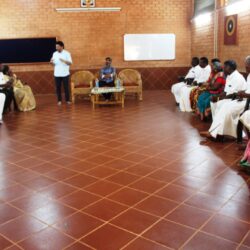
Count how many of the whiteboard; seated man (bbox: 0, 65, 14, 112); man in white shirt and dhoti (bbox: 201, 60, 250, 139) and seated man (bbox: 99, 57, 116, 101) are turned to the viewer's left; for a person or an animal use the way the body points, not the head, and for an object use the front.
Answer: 1

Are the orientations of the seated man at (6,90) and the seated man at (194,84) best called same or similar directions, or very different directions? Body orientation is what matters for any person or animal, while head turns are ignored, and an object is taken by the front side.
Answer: very different directions

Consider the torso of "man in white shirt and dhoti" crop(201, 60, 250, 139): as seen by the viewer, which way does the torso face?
to the viewer's left

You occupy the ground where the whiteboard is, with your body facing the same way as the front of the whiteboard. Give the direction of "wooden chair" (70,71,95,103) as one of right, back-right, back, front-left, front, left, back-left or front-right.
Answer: front-right

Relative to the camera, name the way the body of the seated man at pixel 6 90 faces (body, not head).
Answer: to the viewer's right

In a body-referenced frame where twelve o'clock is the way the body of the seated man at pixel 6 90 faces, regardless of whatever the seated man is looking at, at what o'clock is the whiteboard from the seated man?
The whiteboard is roughly at 11 o'clock from the seated man.

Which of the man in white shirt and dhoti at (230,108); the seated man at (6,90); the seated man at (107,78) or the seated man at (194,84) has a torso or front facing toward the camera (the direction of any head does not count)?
the seated man at (107,78)

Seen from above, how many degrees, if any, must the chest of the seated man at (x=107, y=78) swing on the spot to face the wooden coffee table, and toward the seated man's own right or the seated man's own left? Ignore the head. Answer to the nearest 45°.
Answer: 0° — they already face it

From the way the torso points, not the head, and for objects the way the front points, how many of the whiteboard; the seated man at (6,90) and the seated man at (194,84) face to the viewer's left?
1

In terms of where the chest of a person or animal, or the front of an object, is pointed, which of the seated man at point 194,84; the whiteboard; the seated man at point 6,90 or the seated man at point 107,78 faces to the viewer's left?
the seated man at point 194,84

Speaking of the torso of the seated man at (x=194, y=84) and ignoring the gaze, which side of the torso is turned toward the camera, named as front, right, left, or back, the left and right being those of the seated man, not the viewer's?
left

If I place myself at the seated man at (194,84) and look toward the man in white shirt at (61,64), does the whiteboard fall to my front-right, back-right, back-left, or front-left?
front-right

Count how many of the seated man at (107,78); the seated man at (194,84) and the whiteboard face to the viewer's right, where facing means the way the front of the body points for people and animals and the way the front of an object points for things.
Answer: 0

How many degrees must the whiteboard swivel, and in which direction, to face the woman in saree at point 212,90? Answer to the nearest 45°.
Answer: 0° — it already faces them

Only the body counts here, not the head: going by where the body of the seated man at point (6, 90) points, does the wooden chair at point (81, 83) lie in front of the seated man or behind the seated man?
in front

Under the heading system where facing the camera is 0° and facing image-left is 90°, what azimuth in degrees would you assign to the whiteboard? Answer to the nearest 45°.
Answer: approximately 0°

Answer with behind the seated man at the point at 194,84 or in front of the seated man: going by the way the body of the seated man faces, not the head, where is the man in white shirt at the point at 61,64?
in front

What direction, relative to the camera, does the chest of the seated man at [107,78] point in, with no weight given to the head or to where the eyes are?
toward the camera

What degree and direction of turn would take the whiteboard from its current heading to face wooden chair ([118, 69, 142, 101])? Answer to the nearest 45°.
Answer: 0° — it already faces it

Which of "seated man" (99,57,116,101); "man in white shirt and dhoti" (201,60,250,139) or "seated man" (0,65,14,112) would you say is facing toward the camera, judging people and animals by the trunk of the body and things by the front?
"seated man" (99,57,116,101)
